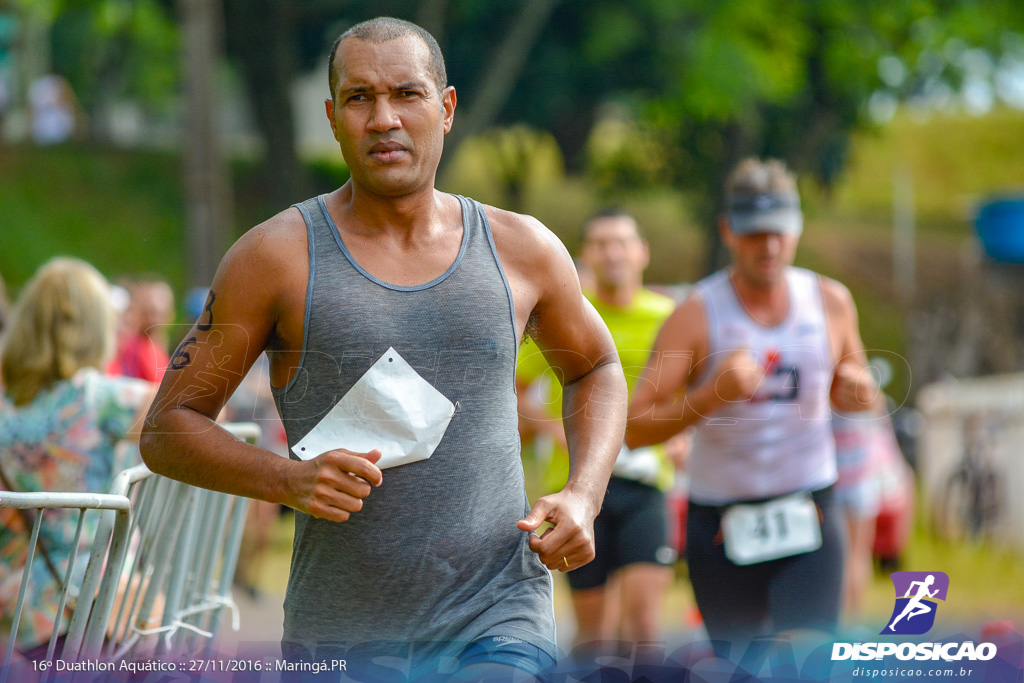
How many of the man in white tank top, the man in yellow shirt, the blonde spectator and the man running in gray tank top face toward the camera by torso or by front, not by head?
3

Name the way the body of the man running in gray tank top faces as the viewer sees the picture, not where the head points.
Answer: toward the camera

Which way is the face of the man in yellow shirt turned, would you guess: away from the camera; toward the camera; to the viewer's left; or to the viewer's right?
toward the camera

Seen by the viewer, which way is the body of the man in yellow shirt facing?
toward the camera

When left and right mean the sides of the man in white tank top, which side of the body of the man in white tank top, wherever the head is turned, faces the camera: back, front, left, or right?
front

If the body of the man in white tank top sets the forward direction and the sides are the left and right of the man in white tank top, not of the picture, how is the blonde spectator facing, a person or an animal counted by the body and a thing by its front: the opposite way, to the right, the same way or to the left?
the opposite way

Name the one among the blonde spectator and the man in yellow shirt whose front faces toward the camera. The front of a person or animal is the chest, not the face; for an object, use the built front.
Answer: the man in yellow shirt

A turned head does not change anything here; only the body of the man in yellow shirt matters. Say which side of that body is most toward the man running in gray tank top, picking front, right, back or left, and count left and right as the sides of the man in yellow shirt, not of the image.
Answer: front

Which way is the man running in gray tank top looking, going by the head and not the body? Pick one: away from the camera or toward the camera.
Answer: toward the camera

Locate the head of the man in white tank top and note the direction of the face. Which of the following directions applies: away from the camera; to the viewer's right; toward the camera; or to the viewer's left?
toward the camera

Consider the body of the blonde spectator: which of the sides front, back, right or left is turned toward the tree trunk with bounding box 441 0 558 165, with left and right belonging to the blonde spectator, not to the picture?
front

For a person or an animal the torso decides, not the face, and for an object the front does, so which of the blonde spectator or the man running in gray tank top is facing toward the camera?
the man running in gray tank top

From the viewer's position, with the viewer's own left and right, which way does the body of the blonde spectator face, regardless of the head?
facing away from the viewer and to the right of the viewer

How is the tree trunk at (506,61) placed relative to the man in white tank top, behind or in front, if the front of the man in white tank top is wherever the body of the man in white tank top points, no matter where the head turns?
behind

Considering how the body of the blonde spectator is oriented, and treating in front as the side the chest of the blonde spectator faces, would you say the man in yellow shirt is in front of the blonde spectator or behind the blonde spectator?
in front

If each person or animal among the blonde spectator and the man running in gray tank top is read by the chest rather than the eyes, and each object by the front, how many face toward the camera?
1
